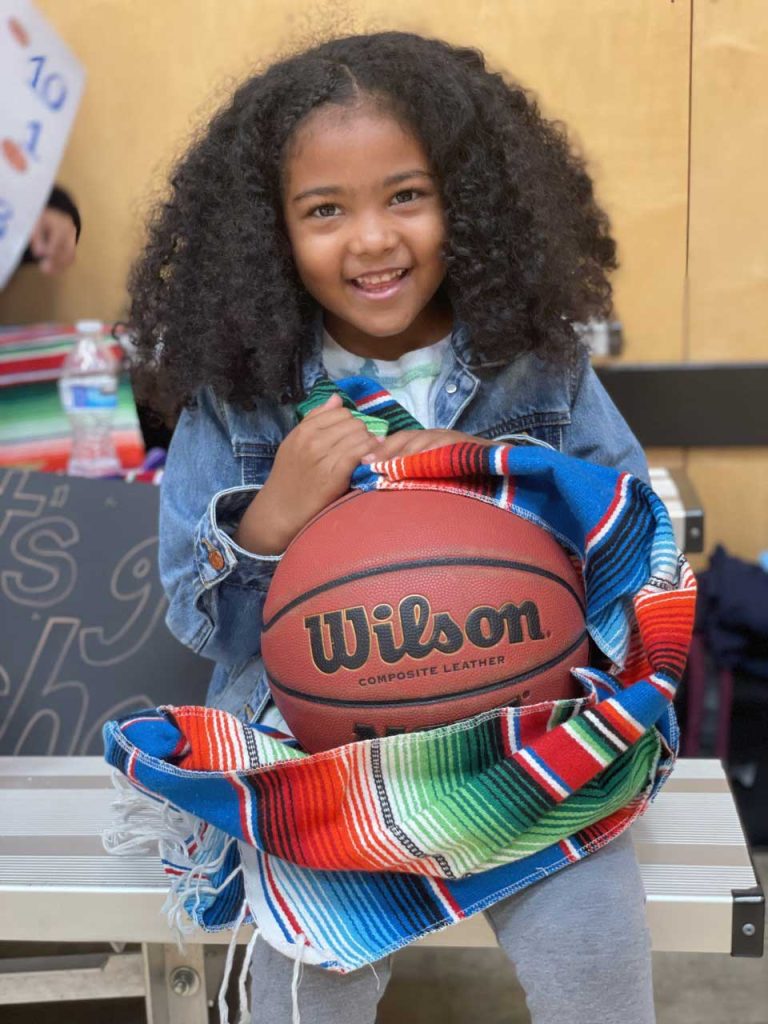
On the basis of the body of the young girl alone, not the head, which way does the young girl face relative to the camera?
toward the camera

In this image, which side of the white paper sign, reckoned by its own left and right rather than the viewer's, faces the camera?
front

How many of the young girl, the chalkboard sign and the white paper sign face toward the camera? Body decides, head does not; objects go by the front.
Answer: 3

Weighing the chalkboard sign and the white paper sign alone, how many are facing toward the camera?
2

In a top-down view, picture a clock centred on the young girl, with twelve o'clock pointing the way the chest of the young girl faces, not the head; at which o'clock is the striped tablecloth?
The striped tablecloth is roughly at 5 o'clock from the young girl.

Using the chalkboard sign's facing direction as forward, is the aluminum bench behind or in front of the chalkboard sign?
in front

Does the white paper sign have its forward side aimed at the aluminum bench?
yes

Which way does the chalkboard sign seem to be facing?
toward the camera

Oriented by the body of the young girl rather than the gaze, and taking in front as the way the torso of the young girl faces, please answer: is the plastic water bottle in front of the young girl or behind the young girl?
behind

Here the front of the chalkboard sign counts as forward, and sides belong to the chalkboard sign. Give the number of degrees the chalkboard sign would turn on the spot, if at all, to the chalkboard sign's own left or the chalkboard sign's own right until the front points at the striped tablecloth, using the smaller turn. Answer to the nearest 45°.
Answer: approximately 180°
